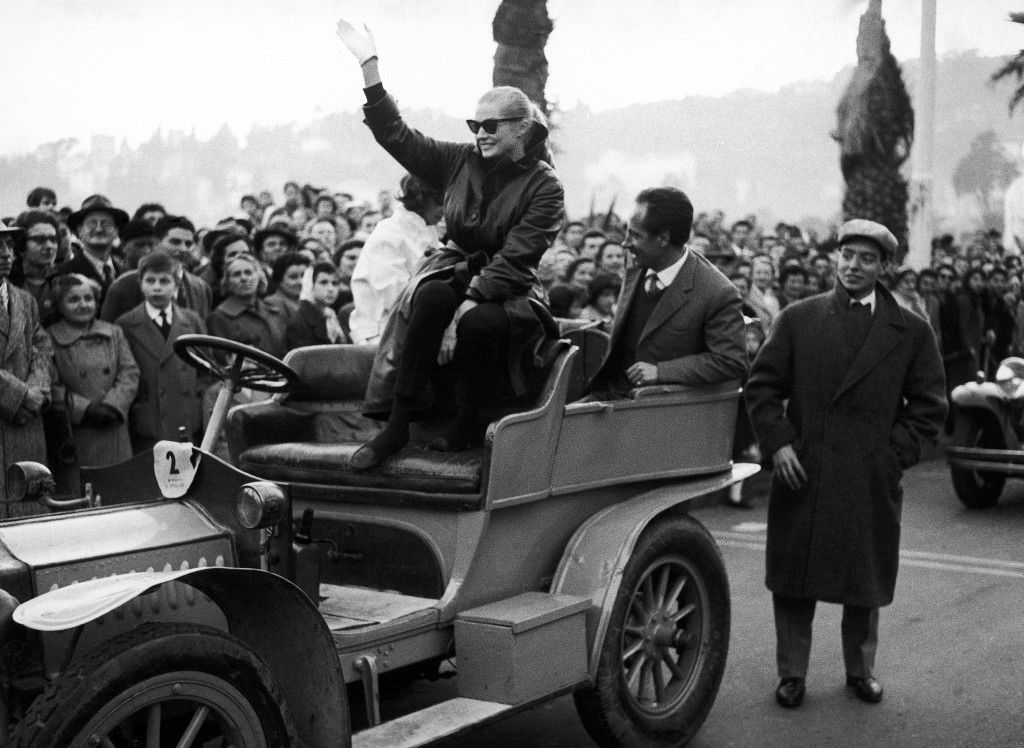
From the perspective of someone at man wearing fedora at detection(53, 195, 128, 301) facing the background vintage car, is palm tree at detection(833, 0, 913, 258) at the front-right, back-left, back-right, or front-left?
front-left

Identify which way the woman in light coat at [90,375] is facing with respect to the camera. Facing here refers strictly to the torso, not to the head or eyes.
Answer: toward the camera

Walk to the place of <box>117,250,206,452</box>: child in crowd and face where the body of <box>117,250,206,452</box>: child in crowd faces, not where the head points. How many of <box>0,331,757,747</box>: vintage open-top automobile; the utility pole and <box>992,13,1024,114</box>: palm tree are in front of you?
1

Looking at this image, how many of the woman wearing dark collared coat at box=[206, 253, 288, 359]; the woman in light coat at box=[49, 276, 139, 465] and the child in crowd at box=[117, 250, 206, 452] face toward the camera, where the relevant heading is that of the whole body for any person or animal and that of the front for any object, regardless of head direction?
3

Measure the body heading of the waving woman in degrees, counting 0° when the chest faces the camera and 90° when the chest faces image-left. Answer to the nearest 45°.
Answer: approximately 45°

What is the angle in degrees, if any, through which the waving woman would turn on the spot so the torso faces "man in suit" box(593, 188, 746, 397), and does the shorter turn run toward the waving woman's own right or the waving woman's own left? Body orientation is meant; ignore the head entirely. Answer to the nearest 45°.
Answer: approximately 135° to the waving woman's own left

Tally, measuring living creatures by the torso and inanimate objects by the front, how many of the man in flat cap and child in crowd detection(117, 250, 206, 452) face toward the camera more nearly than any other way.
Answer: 2

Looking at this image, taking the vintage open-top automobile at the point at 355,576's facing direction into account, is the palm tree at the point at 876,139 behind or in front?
behind

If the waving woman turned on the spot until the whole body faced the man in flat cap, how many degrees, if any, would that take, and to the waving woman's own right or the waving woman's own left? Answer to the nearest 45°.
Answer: approximately 135° to the waving woman's own left

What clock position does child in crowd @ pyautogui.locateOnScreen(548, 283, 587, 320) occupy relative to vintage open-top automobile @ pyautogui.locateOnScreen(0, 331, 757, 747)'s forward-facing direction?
The child in crowd is roughly at 5 o'clock from the vintage open-top automobile.

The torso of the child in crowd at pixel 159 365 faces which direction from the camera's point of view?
toward the camera

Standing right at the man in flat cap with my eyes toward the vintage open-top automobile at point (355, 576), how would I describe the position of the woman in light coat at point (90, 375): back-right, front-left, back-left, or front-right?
front-right

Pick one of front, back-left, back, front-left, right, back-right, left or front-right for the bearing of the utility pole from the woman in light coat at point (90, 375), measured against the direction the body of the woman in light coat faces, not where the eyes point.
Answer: back-left
